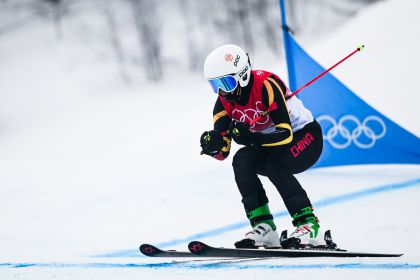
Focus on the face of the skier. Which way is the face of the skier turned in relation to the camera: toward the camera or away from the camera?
toward the camera

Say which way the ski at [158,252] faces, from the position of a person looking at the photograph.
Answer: facing to the left of the viewer

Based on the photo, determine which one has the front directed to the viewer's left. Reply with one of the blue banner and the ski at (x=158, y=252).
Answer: the ski

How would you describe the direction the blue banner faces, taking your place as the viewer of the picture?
facing the viewer

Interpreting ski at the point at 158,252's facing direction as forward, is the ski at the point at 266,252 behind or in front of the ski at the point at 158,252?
behind

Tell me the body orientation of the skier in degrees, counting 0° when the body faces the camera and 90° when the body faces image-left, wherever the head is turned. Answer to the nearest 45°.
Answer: approximately 45°

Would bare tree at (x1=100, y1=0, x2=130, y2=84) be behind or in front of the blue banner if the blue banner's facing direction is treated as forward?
behind

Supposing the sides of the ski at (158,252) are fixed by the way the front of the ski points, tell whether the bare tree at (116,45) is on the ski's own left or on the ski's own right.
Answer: on the ski's own right

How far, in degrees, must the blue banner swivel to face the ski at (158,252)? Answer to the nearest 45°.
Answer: approximately 45° to its right

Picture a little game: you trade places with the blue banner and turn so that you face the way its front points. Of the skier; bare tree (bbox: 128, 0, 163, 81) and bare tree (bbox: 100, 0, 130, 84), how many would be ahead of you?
1

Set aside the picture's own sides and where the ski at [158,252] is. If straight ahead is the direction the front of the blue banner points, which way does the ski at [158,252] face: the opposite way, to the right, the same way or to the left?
to the right

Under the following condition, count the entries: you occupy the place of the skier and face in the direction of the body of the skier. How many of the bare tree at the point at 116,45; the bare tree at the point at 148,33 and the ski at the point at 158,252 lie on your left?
0

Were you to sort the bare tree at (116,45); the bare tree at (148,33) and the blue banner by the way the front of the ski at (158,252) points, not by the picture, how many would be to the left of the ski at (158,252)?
0

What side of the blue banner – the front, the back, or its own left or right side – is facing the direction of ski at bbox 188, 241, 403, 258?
front

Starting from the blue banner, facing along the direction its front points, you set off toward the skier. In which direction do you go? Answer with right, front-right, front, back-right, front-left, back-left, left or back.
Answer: front
